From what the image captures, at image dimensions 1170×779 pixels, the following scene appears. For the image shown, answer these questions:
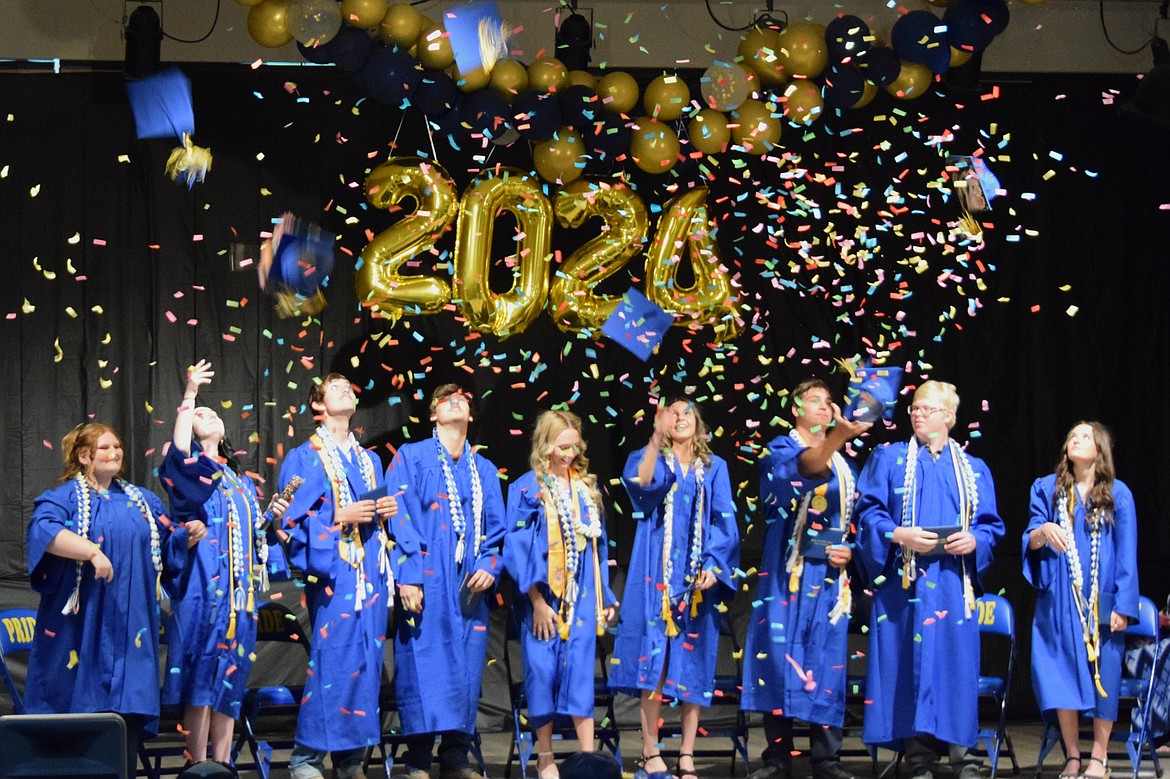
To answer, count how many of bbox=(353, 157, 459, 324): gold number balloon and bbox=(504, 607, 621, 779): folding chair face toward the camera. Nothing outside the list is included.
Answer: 2

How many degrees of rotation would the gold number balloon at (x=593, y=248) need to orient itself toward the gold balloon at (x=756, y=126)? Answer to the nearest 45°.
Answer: approximately 90° to its left

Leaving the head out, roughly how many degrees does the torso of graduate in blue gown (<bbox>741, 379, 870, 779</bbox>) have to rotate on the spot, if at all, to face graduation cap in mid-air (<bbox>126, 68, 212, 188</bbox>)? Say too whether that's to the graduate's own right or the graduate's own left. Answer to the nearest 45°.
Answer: approximately 135° to the graduate's own right

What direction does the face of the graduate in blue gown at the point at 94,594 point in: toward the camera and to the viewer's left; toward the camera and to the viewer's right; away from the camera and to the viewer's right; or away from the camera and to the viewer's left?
toward the camera and to the viewer's right

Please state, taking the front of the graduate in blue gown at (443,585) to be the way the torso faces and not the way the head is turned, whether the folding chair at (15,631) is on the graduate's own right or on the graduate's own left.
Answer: on the graduate's own right
